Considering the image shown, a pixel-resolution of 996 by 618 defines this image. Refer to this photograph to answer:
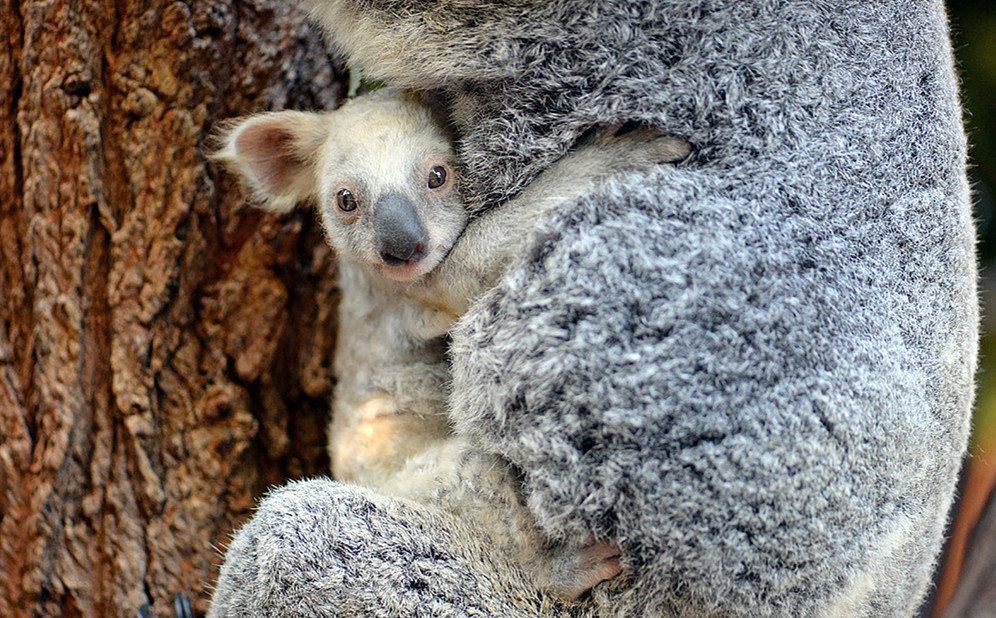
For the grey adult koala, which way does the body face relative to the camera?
to the viewer's left
